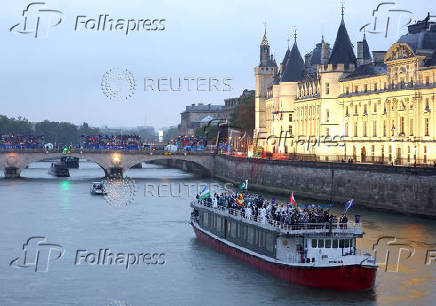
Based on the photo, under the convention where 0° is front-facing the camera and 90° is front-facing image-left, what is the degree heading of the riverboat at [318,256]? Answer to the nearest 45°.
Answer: approximately 315°
